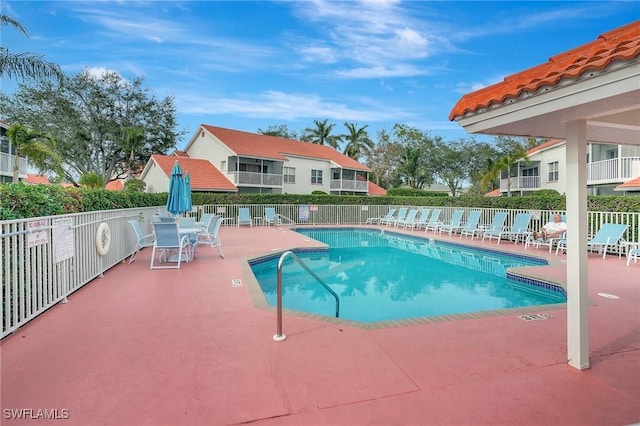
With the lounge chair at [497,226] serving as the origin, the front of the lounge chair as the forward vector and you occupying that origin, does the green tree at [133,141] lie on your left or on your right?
on your right

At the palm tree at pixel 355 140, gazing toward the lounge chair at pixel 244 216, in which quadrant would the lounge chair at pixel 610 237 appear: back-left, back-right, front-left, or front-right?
front-left

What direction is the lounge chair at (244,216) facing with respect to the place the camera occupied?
facing the viewer

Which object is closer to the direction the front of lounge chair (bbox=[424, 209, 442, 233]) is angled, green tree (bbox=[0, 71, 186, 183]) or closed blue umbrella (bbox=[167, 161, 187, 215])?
the closed blue umbrella

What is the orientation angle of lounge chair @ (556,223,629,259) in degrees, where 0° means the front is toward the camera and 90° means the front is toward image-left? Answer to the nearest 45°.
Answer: approximately 45°

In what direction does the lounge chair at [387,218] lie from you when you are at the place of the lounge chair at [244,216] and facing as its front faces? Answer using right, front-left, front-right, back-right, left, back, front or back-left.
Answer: left

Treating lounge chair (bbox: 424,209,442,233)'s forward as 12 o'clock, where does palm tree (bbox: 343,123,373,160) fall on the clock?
The palm tree is roughly at 4 o'clock from the lounge chair.

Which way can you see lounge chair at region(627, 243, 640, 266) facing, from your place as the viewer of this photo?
facing the viewer and to the left of the viewer

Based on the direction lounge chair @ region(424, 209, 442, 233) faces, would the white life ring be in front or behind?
in front

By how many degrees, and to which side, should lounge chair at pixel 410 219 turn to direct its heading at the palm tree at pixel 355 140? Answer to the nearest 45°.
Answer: approximately 135° to its right

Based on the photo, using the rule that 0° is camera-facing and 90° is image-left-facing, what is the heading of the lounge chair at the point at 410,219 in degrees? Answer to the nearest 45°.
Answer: approximately 45°

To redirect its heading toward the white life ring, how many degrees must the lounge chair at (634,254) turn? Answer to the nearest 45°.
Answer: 0° — it already faces it

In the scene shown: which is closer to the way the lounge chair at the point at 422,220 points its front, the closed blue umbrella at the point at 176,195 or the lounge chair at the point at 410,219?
the closed blue umbrella
